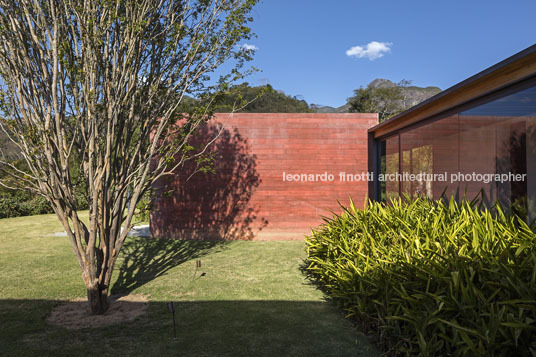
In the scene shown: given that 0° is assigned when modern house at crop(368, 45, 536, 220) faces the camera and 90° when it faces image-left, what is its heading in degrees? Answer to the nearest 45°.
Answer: approximately 45°

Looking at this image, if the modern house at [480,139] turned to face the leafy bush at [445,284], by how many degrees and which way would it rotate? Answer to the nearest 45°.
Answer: approximately 45° to its left

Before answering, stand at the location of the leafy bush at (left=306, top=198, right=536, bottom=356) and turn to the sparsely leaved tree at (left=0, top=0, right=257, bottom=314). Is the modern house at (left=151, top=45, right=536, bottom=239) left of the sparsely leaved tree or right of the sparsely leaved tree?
right
